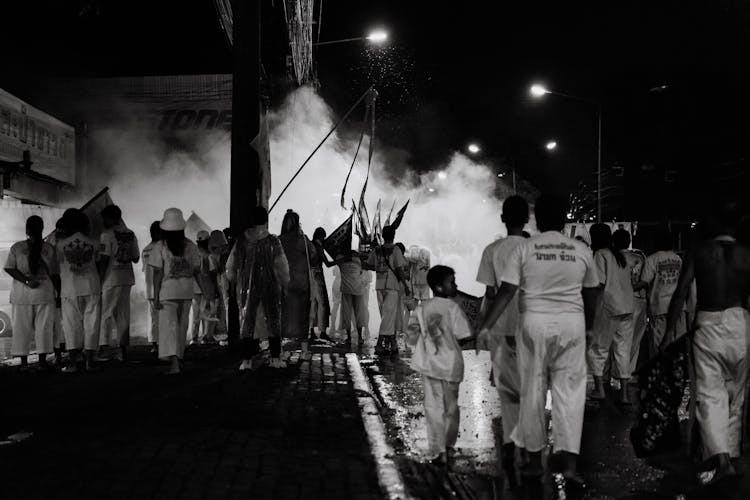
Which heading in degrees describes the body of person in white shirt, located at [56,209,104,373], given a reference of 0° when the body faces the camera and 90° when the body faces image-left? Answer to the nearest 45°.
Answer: approximately 180°

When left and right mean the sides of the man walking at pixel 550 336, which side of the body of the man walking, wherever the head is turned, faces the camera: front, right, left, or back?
back

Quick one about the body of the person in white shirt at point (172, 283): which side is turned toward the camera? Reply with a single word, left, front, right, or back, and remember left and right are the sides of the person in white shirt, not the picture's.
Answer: back

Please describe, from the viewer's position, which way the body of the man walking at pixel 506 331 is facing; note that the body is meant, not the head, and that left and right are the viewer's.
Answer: facing away from the viewer

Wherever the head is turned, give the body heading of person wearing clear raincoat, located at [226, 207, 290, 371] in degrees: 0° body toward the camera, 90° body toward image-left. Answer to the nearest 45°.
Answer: approximately 180°

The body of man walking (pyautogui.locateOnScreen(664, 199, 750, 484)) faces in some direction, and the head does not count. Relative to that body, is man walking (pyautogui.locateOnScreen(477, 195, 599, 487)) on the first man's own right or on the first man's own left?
on the first man's own left

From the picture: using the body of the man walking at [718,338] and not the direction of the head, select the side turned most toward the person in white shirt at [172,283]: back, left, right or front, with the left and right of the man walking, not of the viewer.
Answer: left

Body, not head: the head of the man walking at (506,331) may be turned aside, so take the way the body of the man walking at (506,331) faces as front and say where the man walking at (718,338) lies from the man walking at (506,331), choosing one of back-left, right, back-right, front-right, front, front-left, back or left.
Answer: right

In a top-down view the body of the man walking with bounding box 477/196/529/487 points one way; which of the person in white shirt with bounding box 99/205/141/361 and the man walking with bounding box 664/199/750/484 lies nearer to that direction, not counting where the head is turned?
the person in white shirt

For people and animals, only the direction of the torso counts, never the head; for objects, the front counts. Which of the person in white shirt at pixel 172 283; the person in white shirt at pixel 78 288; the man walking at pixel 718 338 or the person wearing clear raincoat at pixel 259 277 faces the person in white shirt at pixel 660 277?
the man walking

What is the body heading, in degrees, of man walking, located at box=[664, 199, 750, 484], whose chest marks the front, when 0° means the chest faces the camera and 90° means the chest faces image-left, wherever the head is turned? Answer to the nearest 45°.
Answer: approximately 180°

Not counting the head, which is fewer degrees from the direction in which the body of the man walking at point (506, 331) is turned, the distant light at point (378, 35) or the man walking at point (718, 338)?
the distant light

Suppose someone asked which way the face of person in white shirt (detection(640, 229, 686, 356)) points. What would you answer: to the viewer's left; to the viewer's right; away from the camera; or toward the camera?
away from the camera
